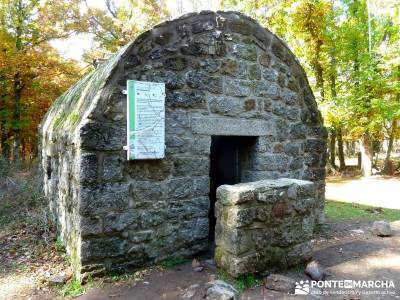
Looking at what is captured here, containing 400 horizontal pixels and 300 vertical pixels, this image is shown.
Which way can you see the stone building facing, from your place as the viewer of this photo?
facing the viewer and to the right of the viewer
